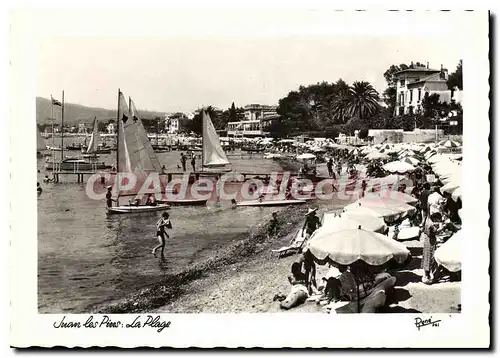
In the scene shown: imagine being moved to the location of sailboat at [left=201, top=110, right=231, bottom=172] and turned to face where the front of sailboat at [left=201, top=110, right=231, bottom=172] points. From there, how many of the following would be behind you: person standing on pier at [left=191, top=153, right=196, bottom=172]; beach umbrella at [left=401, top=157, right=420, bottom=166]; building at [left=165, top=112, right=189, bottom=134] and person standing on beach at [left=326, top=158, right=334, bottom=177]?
2

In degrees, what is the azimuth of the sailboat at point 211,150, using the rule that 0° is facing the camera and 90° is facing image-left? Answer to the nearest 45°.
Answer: approximately 90°
